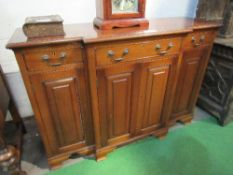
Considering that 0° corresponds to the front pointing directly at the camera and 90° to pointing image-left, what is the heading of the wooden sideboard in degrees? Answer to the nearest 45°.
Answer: approximately 315°
